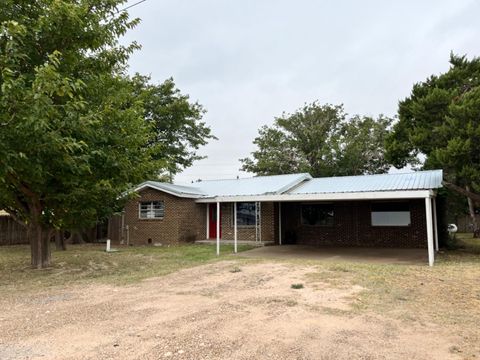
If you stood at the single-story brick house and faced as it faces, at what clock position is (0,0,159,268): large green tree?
The large green tree is roughly at 1 o'clock from the single-story brick house.

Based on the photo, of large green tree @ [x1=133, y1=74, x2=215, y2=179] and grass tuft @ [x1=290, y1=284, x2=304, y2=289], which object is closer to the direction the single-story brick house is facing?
the grass tuft

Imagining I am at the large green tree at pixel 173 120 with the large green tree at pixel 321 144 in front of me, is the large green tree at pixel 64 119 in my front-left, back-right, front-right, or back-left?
back-right

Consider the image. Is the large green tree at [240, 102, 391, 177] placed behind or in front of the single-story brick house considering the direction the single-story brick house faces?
behind

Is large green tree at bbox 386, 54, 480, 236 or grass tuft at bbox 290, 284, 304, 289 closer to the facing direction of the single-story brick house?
the grass tuft

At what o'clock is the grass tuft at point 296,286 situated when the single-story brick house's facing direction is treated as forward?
The grass tuft is roughly at 12 o'clock from the single-story brick house.

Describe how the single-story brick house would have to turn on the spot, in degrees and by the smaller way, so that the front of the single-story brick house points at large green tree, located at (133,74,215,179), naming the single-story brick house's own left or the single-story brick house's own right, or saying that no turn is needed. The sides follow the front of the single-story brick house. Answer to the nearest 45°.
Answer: approximately 135° to the single-story brick house's own right

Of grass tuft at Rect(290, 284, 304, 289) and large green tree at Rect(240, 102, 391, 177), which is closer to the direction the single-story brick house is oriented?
the grass tuft

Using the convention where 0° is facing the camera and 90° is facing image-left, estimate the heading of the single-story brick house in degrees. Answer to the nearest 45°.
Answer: approximately 0°

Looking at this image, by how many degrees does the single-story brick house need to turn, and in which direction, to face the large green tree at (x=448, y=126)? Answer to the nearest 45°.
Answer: approximately 45° to its left
